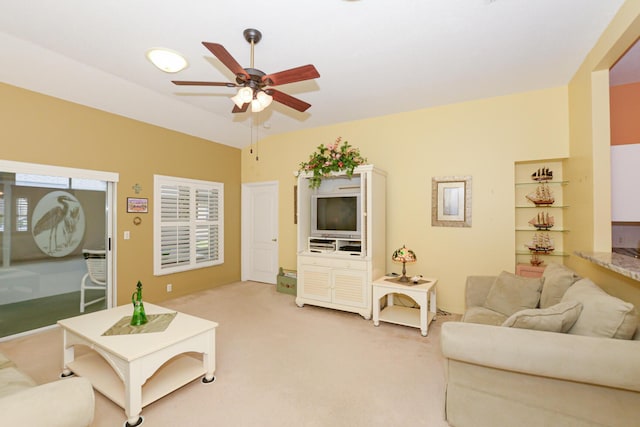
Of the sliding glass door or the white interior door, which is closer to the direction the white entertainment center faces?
the sliding glass door

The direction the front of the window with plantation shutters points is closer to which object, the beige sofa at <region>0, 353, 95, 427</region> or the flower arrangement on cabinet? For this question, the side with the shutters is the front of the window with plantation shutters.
the flower arrangement on cabinet

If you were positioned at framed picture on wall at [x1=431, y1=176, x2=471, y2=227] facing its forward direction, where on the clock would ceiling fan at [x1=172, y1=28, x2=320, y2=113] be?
The ceiling fan is roughly at 1 o'clock from the framed picture on wall.

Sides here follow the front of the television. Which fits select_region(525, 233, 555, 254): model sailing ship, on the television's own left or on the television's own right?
on the television's own left

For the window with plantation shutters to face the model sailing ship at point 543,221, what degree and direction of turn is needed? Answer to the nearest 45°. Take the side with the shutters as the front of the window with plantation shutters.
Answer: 0° — it already faces it

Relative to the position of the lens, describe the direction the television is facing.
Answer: facing the viewer and to the left of the viewer

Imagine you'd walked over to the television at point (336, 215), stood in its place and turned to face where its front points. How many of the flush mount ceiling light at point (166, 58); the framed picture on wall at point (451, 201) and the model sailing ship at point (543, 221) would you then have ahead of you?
1

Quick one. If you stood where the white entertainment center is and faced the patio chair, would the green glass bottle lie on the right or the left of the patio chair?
left

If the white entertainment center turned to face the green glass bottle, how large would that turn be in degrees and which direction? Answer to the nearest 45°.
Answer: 0° — it already faces it

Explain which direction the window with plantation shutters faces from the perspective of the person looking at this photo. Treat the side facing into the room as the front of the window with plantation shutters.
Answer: facing the viewer and to the right of the viewer

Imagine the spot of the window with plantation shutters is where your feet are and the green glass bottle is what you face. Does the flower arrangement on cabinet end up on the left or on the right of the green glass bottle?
left

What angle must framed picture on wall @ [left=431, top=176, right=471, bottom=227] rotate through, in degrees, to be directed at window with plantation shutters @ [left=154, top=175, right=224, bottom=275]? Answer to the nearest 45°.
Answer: approximately 90° to its right

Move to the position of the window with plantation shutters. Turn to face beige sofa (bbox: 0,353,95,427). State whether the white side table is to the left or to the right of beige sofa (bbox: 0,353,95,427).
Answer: left

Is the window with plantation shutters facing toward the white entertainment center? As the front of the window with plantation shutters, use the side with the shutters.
yes

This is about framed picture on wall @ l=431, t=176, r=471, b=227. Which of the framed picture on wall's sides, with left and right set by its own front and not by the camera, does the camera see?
front
